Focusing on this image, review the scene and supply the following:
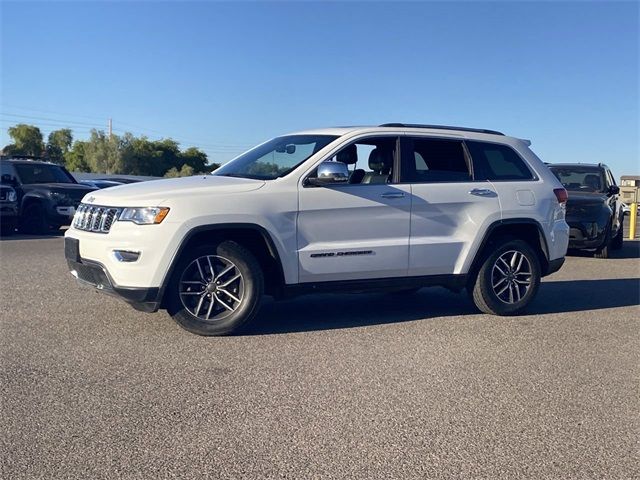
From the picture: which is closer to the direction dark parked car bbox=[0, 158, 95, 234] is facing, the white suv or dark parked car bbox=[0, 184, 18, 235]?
the white suv

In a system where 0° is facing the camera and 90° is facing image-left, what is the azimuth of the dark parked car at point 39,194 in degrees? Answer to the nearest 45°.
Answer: approximately 315°

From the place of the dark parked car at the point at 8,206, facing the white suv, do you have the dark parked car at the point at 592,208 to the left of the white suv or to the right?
left

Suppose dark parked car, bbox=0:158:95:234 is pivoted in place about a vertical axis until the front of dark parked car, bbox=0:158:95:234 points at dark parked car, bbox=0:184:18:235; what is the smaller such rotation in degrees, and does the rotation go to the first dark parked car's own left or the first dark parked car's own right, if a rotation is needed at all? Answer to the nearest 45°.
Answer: approximately 90° to the first dark parked car's own right

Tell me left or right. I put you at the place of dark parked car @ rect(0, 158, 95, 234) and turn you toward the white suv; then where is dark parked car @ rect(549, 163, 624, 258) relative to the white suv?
left
